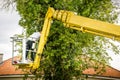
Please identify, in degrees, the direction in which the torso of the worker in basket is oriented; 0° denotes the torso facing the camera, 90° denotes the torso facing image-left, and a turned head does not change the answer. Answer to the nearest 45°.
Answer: approximately 270°
